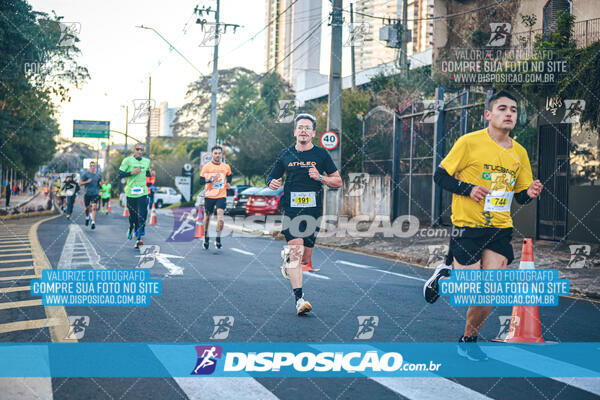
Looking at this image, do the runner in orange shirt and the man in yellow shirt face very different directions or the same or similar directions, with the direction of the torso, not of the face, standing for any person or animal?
same or similar directions

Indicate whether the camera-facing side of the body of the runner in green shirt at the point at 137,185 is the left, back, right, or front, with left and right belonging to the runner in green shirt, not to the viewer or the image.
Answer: front

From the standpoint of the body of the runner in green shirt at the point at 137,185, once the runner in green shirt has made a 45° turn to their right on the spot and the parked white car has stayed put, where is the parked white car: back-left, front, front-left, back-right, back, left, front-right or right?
back-right

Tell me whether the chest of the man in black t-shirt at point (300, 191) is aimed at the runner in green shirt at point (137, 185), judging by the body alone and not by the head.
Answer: no

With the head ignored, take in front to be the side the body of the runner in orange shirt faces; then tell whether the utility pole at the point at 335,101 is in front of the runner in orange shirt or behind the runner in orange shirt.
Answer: behind

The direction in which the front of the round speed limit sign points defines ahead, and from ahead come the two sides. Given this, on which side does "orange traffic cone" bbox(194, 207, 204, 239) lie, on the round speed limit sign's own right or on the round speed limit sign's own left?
on the round speed limit sign's own right

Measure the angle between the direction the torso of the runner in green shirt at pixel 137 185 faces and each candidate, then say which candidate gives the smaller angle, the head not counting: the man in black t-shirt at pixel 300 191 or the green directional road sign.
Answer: the man in black t-shirt

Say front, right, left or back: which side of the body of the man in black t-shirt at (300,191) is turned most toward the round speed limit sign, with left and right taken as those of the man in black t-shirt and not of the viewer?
back

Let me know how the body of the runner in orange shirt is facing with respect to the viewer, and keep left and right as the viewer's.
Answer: facing the viewer

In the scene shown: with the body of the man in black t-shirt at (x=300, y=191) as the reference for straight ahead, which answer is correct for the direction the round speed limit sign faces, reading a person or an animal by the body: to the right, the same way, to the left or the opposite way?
the same way

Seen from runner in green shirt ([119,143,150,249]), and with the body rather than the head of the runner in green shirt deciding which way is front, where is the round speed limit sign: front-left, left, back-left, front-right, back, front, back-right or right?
back-left

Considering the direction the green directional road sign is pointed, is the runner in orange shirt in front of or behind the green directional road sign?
in front

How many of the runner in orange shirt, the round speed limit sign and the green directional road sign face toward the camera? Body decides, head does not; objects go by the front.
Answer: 3

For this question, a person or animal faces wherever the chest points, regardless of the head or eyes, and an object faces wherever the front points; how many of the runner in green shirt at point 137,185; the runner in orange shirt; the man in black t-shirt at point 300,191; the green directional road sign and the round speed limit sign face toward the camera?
5

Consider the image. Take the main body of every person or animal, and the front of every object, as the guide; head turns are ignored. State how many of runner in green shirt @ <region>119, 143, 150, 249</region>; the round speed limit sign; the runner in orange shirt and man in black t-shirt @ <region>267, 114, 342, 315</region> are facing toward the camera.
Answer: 4

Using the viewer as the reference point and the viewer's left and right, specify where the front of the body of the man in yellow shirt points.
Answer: facing the viewer and to the right of the viewer

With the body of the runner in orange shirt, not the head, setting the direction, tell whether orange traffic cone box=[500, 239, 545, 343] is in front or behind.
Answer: in front

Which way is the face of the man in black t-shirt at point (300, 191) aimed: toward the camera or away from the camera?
toward the camera
